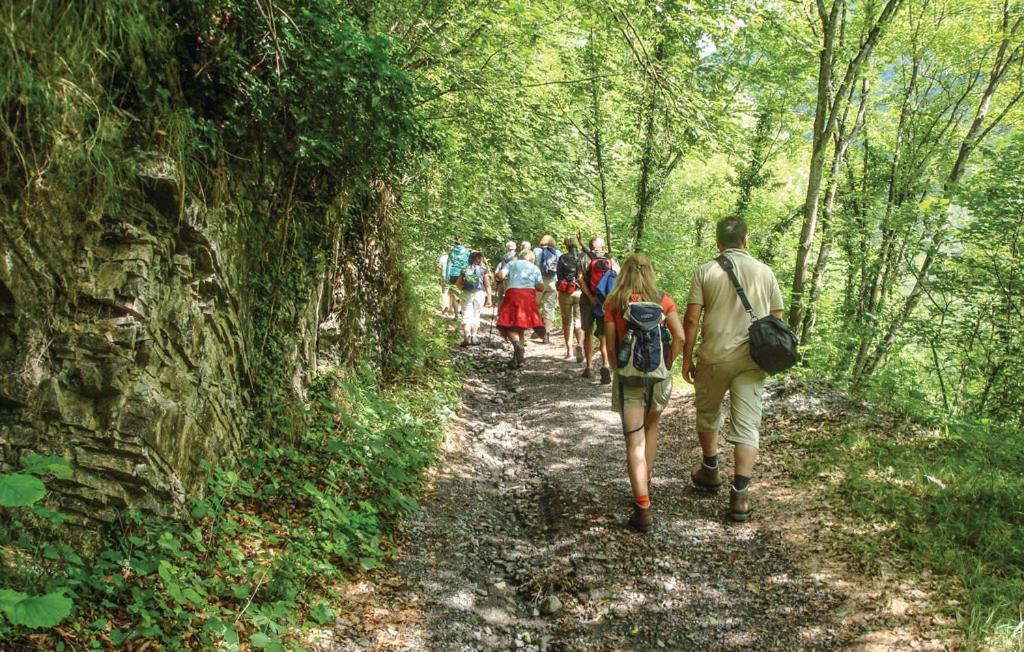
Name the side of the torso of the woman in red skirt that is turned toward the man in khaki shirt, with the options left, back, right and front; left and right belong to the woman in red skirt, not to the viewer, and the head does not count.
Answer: back

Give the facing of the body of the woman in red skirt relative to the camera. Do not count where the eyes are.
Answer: away from the camera

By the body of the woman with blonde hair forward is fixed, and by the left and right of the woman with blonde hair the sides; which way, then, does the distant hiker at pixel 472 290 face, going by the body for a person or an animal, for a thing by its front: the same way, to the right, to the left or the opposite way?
the same way

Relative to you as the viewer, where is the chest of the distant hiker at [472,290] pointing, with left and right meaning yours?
facing away from the viewer

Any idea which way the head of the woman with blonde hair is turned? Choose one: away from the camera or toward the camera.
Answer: away from the camera

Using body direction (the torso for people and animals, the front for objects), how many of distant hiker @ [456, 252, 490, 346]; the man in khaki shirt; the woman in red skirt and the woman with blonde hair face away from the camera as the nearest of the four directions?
4

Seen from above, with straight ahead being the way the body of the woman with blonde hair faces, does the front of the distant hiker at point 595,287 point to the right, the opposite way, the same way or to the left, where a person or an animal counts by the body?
the same way

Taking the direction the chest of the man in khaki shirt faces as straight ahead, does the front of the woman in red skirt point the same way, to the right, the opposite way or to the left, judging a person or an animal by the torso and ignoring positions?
the same way

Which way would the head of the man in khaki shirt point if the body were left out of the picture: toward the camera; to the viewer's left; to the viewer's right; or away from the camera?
away from the camera

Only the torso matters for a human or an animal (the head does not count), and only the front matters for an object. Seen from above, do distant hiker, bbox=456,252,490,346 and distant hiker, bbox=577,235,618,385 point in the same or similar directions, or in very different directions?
same or similar directions

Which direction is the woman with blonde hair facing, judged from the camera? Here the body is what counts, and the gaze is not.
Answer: away from the camera

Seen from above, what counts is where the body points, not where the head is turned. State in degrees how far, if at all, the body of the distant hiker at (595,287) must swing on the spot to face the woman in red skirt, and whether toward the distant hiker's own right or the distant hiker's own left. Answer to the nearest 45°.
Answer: approximately 45° to the distant hiker's own left

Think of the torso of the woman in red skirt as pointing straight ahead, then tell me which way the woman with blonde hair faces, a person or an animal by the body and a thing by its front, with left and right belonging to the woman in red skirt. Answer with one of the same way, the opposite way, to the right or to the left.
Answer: the same way

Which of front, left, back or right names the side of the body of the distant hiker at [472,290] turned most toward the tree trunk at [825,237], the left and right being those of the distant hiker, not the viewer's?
right

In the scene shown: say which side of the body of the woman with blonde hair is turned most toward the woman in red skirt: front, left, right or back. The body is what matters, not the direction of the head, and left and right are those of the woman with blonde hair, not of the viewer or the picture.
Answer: front

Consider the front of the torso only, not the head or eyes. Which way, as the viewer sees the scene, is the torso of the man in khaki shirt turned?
away from the camera

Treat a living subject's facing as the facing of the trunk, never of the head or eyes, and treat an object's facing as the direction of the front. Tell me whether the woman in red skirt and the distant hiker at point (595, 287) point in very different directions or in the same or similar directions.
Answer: same or similar directions

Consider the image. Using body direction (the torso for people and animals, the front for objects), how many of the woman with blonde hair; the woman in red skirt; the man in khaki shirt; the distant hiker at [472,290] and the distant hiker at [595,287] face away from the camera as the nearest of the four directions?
5

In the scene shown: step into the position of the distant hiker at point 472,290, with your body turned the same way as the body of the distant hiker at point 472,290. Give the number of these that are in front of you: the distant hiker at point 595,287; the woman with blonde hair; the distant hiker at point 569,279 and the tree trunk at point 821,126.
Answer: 0

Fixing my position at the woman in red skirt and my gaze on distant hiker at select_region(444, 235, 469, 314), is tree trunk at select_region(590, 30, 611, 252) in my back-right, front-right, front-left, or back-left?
front-right

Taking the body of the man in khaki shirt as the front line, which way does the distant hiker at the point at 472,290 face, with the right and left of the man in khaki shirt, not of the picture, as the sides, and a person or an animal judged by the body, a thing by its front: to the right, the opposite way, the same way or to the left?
the same way

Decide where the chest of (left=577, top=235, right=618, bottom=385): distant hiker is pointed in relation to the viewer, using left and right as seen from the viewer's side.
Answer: facing away from the viewer
